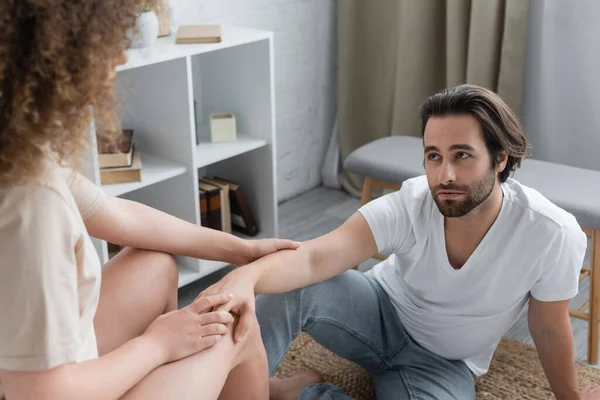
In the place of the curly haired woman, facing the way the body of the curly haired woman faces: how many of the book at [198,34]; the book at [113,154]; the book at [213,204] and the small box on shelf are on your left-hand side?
4

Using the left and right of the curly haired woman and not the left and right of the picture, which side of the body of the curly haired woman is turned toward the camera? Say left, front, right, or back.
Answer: right

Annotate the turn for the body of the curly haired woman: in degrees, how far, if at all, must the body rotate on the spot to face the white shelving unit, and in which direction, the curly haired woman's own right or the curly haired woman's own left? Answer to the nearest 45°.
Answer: approximately 90° to the curly haired woman's own left

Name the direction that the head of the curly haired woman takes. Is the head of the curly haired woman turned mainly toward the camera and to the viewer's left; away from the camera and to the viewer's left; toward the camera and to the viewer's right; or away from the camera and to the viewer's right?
away from the camera and to the viewer's right

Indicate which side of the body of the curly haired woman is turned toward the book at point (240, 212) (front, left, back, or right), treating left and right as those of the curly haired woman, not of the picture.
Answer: left

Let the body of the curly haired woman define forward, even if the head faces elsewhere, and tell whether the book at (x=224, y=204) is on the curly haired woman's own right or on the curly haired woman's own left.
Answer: on the curly haired woman's own left

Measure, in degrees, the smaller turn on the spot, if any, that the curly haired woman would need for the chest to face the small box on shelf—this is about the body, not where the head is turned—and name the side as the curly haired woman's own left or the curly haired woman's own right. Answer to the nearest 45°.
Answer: approximately 90° to the curly haired woman's own left

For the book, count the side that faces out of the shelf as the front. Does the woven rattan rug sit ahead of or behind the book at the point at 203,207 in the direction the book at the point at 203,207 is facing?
ahead
